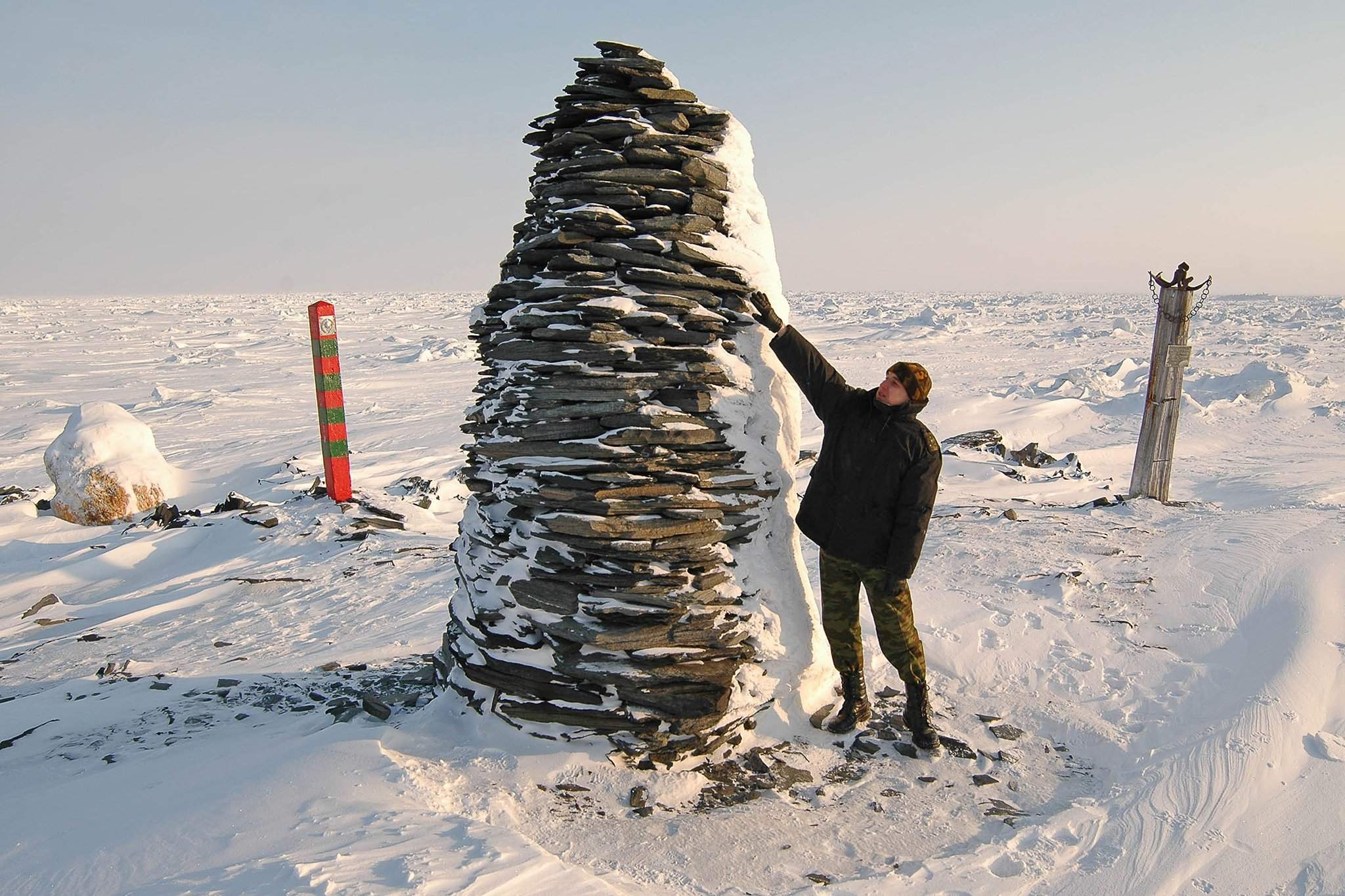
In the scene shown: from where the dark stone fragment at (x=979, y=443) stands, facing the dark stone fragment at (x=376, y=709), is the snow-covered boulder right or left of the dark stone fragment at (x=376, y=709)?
right

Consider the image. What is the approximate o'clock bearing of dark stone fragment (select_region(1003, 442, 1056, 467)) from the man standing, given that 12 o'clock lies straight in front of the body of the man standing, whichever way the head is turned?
The dark stone fragment is roughly at 5 o'clock from the man standing.

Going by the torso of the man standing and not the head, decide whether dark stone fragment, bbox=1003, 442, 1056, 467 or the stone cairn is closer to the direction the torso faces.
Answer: the stone cairn

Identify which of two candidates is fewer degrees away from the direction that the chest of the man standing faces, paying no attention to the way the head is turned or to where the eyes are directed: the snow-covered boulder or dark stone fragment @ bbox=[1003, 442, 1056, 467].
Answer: the snow-covered boulder

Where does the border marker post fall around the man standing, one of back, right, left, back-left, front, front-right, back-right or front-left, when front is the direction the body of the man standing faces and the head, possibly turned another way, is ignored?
right

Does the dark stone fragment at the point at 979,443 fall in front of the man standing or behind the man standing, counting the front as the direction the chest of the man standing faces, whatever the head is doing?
behind

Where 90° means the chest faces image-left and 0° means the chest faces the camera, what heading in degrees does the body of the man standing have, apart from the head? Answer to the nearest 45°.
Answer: approximately 45°

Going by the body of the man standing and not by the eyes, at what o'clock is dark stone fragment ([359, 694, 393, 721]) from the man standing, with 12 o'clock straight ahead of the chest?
The dark stone fragment is roughly at 1 o'clock from the man standing.

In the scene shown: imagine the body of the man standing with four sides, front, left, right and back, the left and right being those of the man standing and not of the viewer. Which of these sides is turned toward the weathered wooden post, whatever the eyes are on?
back
